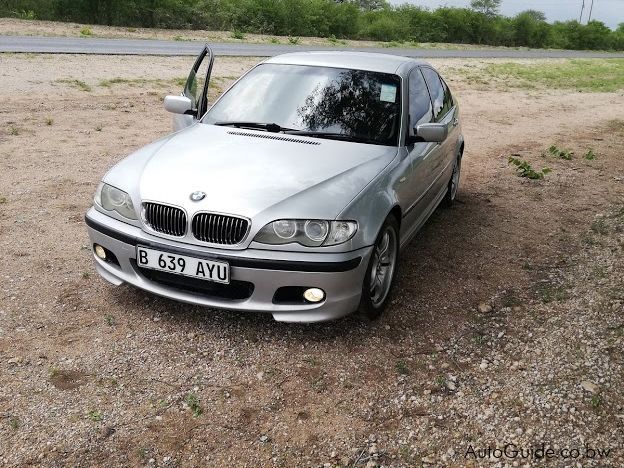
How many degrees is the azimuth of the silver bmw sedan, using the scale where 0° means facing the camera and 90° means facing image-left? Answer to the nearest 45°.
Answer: approximately 45°
